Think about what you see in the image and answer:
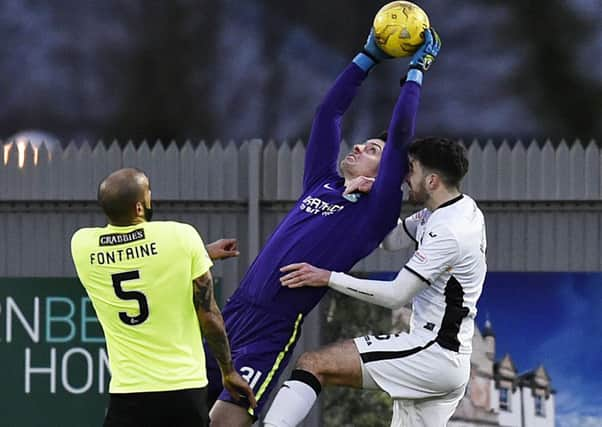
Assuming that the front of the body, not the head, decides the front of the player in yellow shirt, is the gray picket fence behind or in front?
in front

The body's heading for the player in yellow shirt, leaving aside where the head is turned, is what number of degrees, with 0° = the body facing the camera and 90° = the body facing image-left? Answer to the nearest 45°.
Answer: approximately 225°

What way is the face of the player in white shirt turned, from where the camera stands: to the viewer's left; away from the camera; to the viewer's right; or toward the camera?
to the viewer's left

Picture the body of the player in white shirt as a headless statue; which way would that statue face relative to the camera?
to the viewer's left

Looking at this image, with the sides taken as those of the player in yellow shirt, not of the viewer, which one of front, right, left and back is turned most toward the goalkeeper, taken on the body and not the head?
front

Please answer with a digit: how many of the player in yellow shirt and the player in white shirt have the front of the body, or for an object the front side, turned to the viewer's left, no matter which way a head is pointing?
1

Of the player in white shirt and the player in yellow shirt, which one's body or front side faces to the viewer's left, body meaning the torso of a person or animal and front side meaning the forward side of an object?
the player in white shirt

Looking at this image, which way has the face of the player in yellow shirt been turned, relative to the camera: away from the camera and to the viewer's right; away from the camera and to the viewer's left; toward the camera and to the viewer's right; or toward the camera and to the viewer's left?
away from the camera and to the viewer's right

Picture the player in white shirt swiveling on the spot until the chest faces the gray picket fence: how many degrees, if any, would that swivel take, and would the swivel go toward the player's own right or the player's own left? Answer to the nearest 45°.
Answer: approximately 45° to the player's own right
